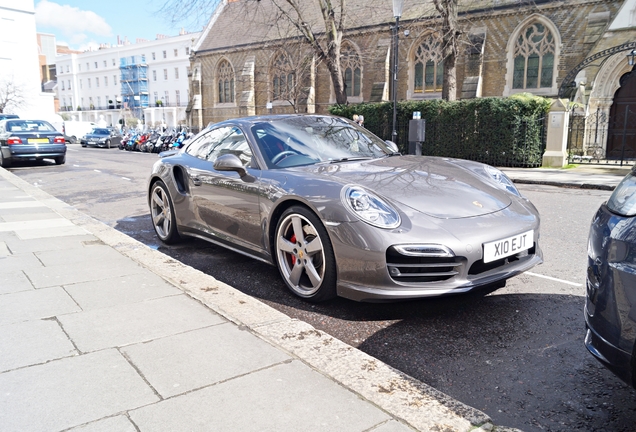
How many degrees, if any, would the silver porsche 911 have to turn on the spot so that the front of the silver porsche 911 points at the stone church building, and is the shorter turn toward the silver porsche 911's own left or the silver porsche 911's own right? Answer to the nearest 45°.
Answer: approximately 135° to the silver porsche 911's own left

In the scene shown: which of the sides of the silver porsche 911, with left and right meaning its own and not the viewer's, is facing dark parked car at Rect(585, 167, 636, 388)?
front

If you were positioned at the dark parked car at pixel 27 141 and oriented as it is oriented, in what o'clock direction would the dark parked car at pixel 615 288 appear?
the dark parked car at pixel 615 288 is roughly at 6 o'clock from the dark parked car at pixel 27 141.

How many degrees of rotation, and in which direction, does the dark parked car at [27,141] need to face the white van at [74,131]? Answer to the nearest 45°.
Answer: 0° — it already faces it

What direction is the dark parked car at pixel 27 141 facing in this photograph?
away from the camera

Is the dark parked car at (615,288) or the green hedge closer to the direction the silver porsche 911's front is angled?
the dark parked car

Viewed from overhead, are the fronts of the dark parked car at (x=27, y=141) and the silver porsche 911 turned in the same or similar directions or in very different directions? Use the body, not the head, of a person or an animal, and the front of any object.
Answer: very different directions

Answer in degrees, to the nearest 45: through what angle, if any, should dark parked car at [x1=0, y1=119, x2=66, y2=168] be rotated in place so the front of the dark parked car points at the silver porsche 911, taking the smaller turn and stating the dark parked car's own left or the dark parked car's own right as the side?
approximately 180°

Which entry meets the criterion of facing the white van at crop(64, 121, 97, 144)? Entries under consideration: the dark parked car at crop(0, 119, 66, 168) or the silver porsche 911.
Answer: the dark parked car

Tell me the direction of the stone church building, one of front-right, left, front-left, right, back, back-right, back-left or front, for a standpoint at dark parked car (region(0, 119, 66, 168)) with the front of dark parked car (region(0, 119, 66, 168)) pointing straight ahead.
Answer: right

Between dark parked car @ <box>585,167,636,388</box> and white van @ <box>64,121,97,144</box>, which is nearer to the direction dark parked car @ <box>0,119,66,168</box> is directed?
the white van

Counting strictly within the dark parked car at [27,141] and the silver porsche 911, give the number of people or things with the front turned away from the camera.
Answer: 1

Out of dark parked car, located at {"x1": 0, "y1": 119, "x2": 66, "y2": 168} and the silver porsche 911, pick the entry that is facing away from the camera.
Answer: the dark parked car

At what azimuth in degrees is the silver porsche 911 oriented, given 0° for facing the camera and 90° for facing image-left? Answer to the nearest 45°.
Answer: approximately 315°
